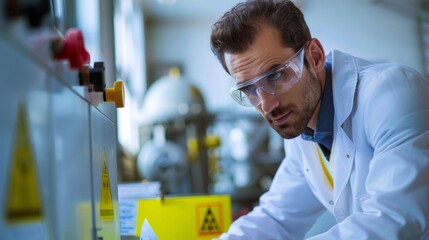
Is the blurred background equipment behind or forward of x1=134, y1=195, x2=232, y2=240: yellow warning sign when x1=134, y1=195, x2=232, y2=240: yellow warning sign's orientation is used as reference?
behind

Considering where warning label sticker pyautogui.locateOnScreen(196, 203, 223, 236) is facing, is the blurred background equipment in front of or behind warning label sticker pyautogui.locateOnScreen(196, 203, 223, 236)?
behind

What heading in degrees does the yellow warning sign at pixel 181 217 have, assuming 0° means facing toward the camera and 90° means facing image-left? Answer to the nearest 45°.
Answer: approximately 0°
